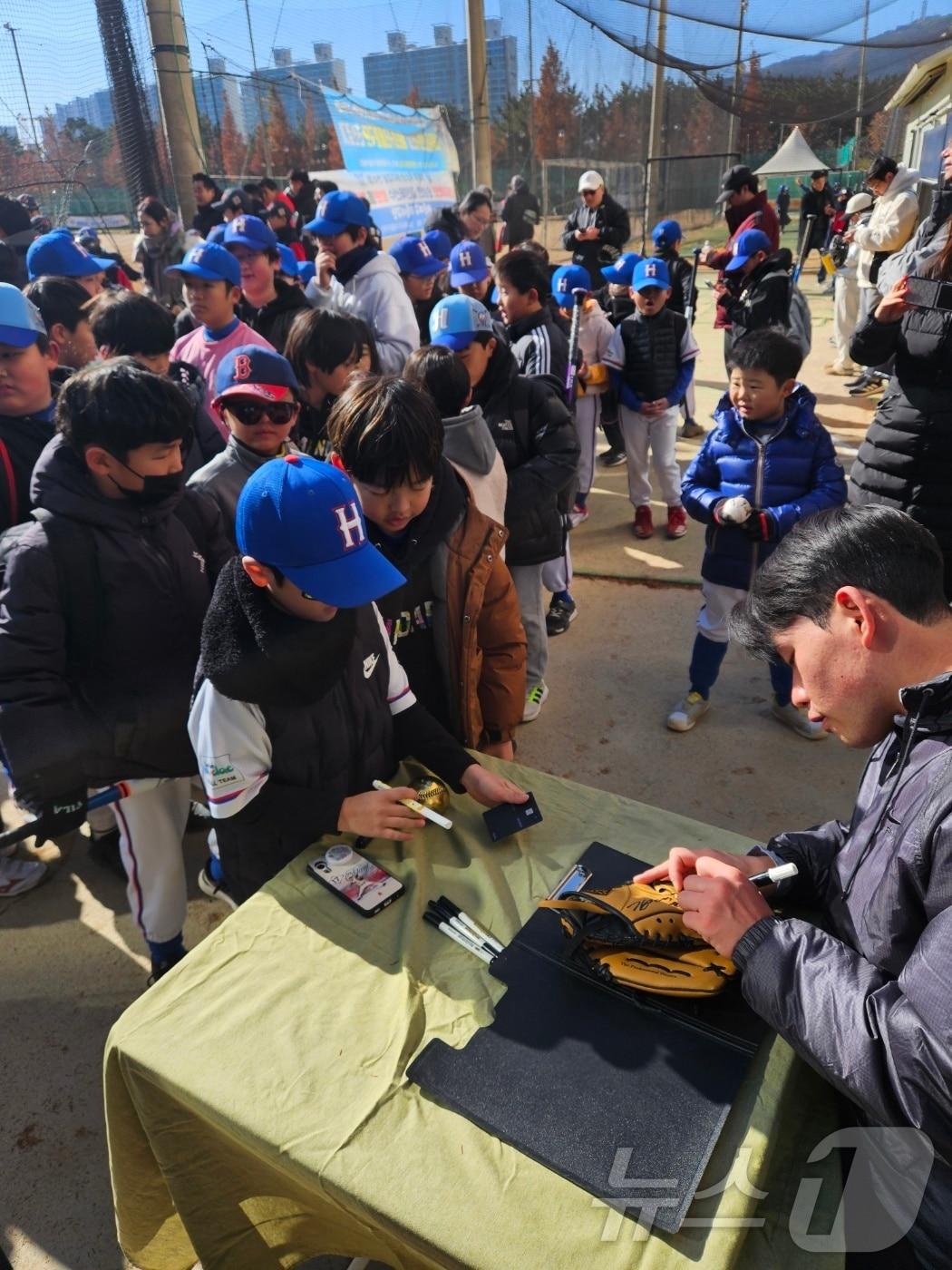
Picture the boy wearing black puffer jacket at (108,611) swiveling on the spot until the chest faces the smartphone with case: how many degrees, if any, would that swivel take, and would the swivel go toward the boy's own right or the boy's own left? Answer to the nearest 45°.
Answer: approximately 45° to the boy's own right

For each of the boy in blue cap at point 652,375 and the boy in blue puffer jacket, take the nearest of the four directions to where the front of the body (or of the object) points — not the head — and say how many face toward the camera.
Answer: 2

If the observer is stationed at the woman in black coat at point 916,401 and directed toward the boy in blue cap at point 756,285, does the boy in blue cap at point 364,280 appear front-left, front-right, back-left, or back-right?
front-left

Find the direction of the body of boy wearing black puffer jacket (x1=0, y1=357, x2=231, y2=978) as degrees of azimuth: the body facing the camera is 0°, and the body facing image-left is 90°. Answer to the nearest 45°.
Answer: approximately 315°

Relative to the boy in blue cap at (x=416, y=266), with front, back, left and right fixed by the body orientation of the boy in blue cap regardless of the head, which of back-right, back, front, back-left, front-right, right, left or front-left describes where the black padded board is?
front-right

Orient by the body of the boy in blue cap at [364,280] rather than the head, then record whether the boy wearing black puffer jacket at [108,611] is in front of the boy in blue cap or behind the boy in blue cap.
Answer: in front

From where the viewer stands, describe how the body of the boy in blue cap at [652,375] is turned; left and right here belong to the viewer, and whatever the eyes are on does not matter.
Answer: facing the viewer

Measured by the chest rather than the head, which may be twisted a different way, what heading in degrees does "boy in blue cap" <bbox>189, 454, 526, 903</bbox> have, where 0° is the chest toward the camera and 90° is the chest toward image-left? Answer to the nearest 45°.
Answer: approximately 315°

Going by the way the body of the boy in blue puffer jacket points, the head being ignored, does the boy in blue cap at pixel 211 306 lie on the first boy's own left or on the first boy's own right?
on the first boy's own right

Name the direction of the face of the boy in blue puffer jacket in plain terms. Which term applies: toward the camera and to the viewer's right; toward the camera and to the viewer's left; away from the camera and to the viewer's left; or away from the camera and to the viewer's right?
toward the camera and to the viewer's left

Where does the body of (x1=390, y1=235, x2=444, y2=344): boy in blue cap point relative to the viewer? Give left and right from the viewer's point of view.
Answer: facing the viewer and to the right of the viewer

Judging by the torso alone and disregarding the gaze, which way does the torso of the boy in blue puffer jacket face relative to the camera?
toward the camera
